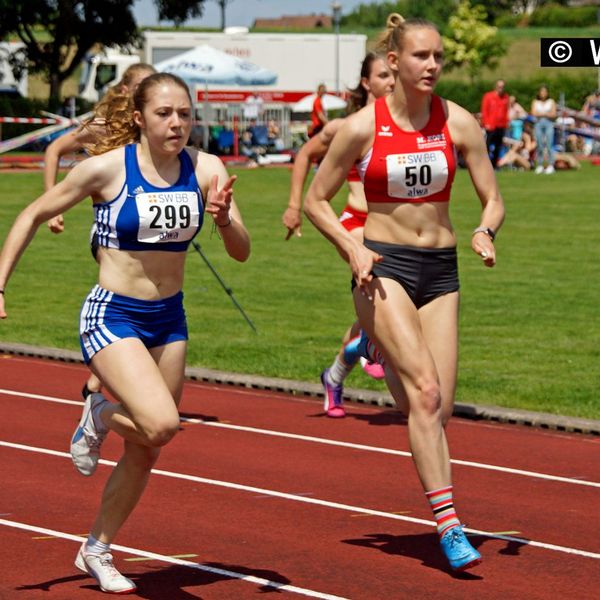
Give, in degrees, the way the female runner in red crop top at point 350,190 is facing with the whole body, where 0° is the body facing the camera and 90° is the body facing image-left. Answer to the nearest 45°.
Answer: approximately 315°

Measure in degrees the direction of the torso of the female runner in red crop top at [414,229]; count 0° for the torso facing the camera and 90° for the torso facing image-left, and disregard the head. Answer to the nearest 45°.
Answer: approximately 315°

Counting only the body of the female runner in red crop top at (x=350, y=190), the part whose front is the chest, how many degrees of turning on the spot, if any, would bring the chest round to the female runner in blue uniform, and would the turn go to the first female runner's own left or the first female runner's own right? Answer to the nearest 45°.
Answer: approximately 45° to the first female runner's own right

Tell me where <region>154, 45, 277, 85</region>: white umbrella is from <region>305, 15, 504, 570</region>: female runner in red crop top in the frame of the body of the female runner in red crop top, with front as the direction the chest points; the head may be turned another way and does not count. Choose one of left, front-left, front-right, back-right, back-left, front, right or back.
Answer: back-left

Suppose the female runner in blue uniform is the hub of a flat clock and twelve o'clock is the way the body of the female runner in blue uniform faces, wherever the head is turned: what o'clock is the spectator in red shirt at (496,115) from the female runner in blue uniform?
The spectator in red shirt is roughly at 8 o'clock from the female runner in blue uniform.

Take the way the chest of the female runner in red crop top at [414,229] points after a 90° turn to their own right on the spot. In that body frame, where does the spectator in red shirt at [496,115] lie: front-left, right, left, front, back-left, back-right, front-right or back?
back-right

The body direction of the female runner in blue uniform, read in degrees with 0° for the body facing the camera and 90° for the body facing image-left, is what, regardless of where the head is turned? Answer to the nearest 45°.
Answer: approximately 315°

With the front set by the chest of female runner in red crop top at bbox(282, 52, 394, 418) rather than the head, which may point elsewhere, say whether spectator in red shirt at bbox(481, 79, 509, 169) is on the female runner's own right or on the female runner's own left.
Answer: on the female runner's own left

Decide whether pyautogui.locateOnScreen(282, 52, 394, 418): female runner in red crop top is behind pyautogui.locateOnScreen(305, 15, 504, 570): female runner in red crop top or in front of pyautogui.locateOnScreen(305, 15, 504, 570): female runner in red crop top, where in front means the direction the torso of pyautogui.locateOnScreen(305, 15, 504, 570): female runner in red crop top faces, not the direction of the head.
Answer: behind
